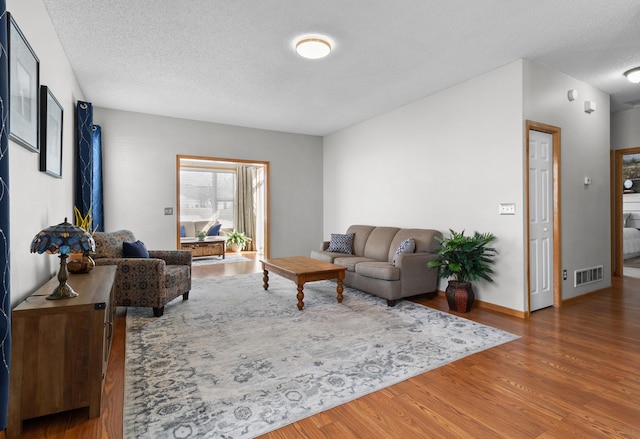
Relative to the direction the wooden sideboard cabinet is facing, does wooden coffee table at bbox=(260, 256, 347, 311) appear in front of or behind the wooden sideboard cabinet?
in front

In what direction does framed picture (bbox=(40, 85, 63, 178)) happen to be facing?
to the viewer's right

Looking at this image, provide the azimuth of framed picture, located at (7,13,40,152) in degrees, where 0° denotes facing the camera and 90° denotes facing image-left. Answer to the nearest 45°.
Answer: approximately 270°

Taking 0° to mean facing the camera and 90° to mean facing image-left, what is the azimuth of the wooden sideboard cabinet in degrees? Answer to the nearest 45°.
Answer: approximately 270°

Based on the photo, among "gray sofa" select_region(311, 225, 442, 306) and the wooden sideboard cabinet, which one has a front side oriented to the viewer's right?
the wooden sideboard cabinet

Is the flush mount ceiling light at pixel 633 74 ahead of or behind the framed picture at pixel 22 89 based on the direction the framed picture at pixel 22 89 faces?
ahead

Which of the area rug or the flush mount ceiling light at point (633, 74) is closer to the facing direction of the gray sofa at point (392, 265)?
the area rug

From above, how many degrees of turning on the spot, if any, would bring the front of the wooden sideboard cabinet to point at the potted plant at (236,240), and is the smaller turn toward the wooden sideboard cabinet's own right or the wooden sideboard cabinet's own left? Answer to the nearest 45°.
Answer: approximately 45° to the wooden sideboard cabinet's own left

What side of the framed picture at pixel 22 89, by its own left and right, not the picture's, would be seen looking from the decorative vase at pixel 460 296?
front
